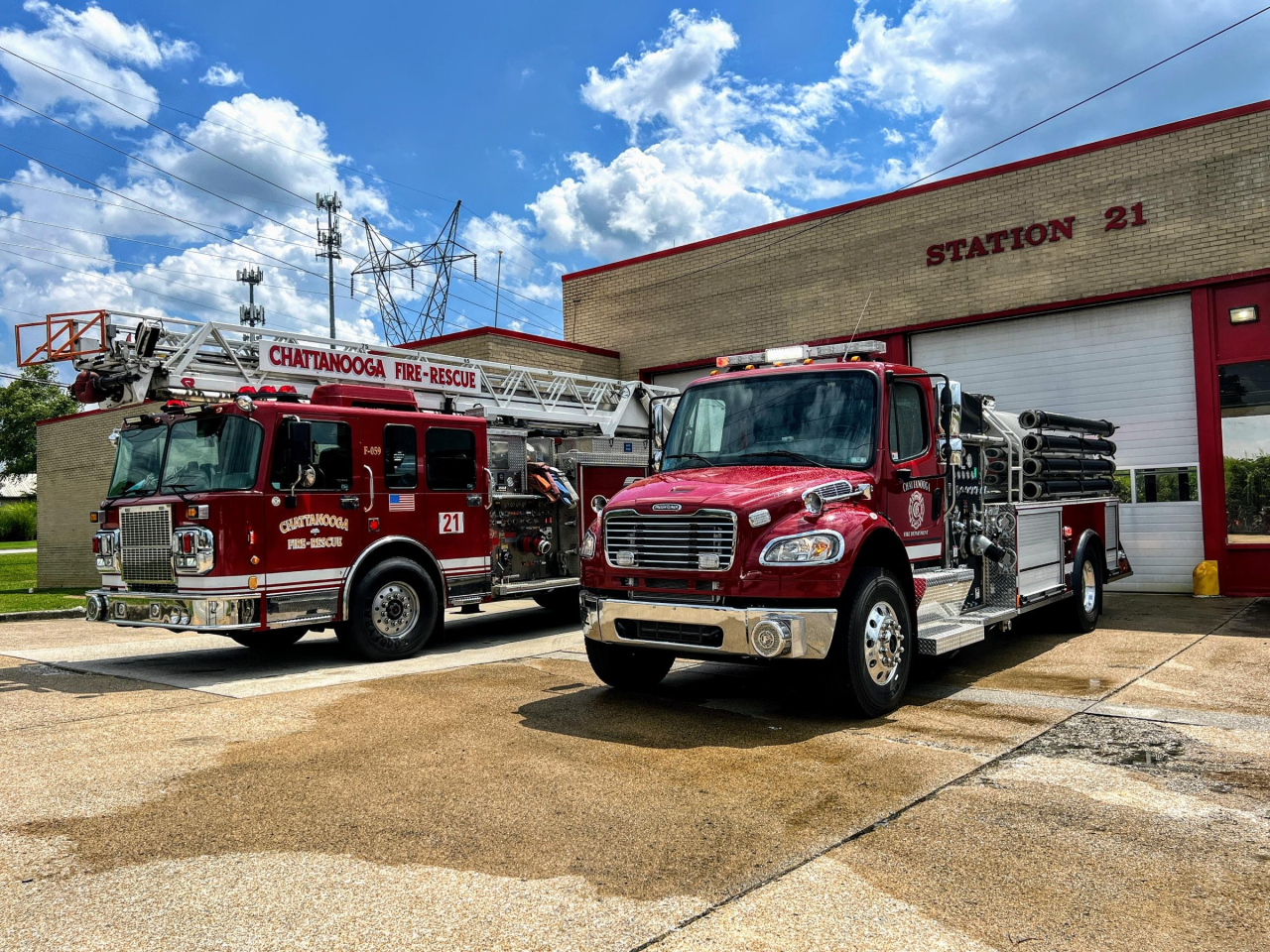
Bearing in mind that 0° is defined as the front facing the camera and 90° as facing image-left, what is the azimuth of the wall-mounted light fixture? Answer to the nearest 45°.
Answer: approximately 45°

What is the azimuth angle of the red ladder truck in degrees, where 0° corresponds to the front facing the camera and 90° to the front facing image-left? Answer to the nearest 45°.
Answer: approximately 45°

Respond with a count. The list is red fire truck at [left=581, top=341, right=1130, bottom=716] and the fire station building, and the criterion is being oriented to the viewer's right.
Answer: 0

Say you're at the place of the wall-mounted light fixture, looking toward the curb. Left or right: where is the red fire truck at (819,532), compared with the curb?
left

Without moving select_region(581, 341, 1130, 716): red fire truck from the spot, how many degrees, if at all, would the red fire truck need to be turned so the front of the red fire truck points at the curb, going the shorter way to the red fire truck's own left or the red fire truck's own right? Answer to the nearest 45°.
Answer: approximately 90° to the red fire truck's own right

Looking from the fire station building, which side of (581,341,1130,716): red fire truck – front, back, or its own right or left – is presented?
back

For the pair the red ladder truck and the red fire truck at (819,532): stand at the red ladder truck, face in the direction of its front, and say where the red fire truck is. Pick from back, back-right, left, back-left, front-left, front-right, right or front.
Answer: left

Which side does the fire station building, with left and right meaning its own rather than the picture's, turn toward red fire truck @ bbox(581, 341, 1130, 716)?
front

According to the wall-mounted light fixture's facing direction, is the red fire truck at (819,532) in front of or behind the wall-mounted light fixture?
in front

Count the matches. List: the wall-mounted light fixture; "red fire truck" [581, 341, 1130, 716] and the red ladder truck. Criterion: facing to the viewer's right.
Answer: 0

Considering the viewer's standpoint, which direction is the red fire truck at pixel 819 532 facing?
facing the viewer and to the left of the viewer

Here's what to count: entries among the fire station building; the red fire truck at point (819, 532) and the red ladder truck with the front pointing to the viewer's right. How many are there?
0

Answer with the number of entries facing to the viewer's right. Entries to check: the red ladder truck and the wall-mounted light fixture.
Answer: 0
